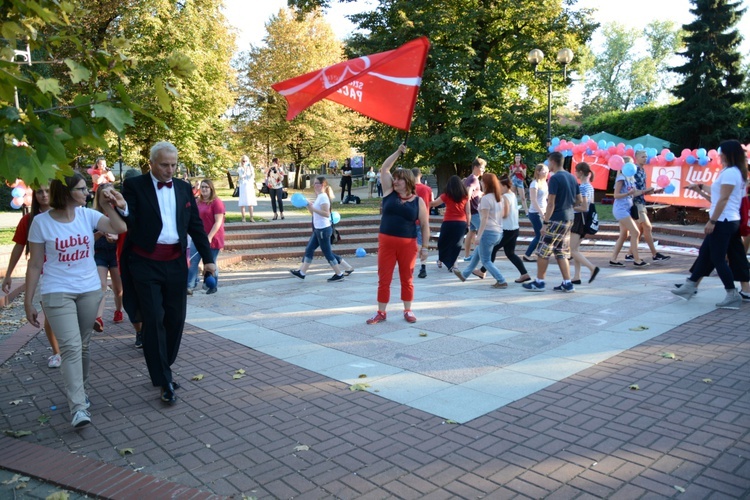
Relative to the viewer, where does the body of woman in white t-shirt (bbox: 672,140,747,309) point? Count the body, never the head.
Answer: to the viewer's left

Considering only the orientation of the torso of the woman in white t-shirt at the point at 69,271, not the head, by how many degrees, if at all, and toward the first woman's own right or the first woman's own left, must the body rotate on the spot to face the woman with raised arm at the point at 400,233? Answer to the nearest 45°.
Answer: approximately 90° to the first woman's own left

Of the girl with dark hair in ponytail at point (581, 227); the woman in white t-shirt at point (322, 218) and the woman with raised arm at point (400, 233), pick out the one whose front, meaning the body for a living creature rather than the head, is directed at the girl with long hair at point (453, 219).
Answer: the girl with dark hair in ponytail at point (581, 227)

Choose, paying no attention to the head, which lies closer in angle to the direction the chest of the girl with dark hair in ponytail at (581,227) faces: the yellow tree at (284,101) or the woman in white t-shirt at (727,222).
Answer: the yellow tree

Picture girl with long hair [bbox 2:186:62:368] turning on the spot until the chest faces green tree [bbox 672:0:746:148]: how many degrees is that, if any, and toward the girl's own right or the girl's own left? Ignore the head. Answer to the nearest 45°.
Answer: approximately 90° to the girl's own left

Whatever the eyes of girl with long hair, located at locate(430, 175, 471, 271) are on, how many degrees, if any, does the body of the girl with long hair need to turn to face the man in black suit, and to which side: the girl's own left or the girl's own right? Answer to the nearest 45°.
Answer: approximately 180°

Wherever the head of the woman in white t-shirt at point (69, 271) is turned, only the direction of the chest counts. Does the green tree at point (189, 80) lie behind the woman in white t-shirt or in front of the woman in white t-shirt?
behind

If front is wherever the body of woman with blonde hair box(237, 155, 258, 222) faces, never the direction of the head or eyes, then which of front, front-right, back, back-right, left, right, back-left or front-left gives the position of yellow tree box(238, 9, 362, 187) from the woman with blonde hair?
back

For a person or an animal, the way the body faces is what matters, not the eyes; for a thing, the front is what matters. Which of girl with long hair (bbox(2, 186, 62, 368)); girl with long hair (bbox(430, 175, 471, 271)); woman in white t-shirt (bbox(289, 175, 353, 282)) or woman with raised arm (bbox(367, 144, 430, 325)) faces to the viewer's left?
the woman in white t-shirt

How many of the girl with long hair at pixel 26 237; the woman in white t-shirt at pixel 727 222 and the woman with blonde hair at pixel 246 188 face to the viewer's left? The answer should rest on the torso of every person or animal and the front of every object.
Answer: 1

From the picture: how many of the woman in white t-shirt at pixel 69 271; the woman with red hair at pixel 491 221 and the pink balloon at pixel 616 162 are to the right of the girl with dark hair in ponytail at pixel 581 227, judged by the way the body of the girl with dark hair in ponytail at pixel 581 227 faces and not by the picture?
1

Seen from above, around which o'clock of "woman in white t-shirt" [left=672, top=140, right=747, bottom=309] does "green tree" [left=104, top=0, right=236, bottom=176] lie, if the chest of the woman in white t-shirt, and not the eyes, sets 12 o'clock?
The green tree is roughly at 1 o'clock from the woman in white t-shirt.

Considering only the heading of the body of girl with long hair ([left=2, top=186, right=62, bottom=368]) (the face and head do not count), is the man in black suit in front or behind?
in front

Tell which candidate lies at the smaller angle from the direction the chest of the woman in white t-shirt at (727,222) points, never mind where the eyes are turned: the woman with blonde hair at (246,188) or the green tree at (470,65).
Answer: the woman with blonde hair
